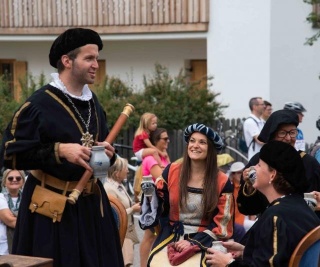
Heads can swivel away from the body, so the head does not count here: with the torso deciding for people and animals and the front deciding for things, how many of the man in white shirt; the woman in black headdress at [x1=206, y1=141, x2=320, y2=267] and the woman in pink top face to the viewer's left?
1

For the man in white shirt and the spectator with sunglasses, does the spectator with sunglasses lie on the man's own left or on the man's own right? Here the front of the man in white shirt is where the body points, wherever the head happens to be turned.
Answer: on the man's own right

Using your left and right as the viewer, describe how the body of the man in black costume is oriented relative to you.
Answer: facing the viewer and to the right of the viewer

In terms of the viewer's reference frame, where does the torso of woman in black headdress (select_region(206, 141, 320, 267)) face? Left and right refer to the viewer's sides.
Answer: facing to the left of the viewer

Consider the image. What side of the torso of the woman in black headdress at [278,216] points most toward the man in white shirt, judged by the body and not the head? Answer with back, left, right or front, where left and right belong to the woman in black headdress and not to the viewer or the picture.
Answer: right

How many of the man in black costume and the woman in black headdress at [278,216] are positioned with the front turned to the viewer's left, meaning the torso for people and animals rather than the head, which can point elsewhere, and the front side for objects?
1

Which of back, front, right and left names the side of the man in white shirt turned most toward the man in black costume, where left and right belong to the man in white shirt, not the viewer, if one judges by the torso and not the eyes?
right

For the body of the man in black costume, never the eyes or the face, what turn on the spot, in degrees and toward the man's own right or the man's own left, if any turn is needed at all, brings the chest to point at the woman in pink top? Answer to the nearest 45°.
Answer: approximately 135° to the man's own left
